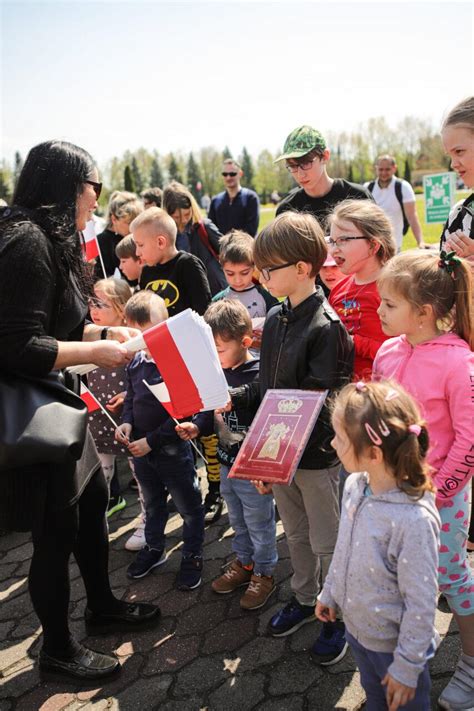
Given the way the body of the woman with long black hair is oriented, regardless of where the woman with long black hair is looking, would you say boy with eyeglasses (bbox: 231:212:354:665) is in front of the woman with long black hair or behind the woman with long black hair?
in front

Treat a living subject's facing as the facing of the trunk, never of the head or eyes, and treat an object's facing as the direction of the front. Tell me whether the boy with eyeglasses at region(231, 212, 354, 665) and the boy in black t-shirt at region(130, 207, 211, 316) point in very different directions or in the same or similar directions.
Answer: same or similar directions

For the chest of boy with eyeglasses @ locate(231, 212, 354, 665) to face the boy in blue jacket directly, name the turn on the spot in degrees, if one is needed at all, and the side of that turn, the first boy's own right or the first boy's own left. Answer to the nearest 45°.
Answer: approximately 90° to the first boy's own right

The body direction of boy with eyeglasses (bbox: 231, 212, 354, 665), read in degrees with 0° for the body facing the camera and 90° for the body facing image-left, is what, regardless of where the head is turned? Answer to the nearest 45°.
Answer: approximately 45°

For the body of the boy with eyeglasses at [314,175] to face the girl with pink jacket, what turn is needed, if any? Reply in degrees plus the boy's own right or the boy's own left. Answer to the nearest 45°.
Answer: approximately 45° to the boy's own left

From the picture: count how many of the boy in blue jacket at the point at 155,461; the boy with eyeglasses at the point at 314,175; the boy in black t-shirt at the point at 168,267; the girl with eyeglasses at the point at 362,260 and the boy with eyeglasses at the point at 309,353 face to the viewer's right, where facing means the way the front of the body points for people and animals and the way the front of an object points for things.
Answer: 0

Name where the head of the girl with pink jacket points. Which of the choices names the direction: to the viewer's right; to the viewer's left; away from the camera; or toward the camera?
to the viewer's left

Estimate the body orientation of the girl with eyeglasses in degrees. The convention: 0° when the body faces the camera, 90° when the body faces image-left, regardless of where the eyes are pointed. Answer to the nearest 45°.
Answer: approximately 45°

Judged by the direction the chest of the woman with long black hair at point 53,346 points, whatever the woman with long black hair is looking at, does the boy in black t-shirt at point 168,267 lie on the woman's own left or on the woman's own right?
on the woman's own left

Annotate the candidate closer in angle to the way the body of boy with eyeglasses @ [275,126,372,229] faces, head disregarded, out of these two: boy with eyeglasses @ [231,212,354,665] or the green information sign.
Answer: the boy with eyeglasses
